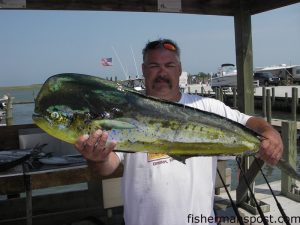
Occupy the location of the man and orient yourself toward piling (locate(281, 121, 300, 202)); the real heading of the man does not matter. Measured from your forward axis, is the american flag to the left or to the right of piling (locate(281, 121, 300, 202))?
left

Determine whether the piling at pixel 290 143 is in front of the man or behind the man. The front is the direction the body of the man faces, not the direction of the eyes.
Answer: behind

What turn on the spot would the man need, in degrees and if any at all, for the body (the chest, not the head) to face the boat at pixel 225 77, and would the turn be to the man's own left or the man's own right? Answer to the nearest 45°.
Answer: approximately 180°

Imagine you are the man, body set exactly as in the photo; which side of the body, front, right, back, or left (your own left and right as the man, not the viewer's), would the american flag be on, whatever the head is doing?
back

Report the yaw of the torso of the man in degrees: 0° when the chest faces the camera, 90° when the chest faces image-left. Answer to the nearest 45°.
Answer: approximately 0°

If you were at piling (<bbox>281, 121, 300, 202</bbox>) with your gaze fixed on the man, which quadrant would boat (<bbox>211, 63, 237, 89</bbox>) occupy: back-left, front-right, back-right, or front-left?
back-right
